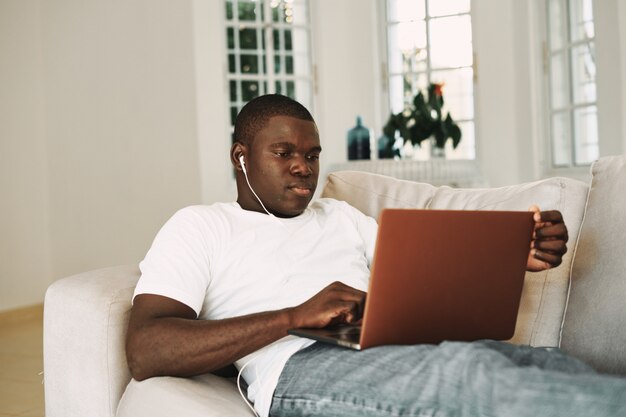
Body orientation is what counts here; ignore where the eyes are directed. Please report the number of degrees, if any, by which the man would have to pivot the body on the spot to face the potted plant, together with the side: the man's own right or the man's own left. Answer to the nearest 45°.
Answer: approximately 135° to the man's own left

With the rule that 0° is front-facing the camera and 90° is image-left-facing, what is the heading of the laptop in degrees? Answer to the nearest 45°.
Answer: approximately 135°

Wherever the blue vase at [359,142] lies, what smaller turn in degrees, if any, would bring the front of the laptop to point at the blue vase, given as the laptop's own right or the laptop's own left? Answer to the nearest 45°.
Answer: approximately 45° to the laptop's own right

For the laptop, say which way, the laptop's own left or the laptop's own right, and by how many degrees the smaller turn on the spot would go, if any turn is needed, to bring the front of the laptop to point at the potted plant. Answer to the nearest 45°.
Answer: approximately 45° to the laptop's own right

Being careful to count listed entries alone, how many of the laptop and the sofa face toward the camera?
1

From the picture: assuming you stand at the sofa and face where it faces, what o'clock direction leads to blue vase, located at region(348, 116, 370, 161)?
The blue vase is roughly at 6 o'clock from the sofa.

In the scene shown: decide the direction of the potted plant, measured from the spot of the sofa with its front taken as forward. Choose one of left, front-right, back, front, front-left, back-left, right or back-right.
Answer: back

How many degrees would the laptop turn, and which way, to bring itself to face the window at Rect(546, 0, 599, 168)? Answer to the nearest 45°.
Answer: approximately 45° to its right

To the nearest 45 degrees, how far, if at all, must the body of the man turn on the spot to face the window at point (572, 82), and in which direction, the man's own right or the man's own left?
approximately 135° to the man's own left
